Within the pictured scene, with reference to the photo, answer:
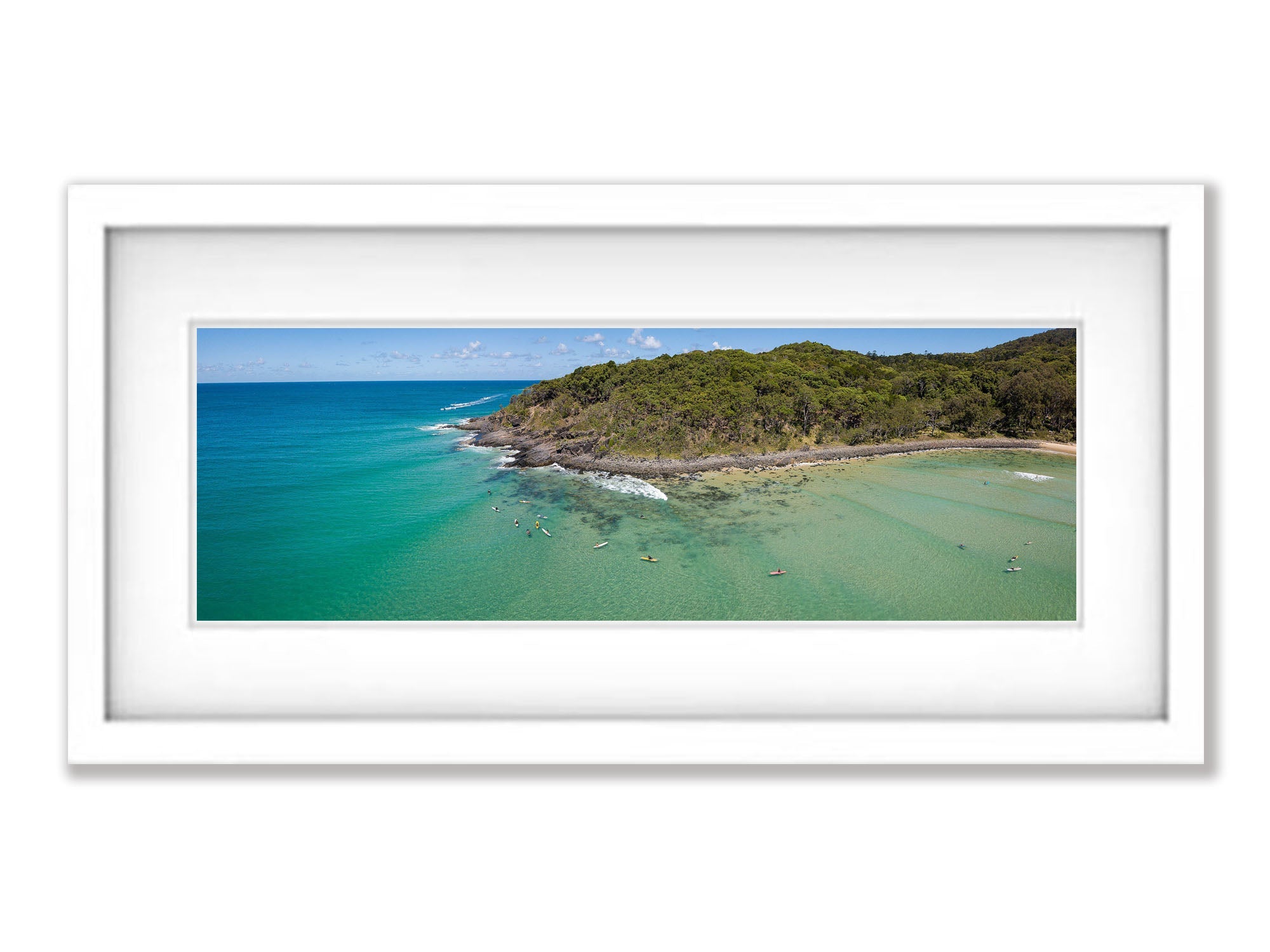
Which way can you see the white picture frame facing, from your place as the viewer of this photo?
facing the viewer
